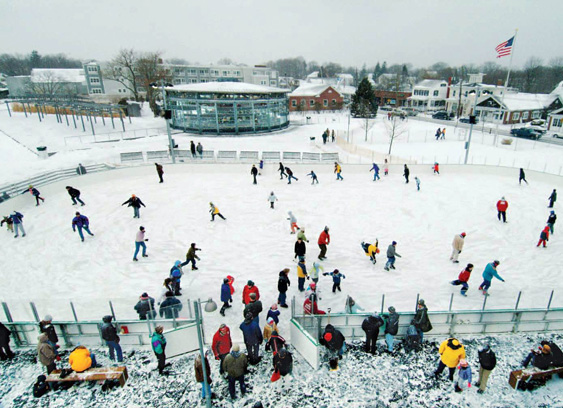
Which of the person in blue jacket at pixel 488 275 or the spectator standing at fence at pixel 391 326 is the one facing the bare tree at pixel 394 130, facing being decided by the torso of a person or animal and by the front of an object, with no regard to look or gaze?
the spectator standing at fence

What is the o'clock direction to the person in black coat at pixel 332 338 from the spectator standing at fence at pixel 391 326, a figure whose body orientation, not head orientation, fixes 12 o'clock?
The person in black coat is roughly at 8 o'clock from the spectator standing at fence.

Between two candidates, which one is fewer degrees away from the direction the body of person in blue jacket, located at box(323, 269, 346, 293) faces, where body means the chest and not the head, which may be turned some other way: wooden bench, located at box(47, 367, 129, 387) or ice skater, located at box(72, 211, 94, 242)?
the wooden bench

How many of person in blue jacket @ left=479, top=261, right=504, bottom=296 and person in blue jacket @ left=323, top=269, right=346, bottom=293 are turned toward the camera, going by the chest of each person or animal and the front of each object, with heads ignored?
1

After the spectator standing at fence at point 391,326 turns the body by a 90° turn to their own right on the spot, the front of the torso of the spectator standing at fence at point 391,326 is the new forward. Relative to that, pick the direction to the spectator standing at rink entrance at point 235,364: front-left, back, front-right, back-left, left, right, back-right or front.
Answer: back-right

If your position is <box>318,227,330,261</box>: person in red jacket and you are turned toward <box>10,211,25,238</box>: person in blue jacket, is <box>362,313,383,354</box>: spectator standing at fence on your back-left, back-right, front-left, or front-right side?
back-left

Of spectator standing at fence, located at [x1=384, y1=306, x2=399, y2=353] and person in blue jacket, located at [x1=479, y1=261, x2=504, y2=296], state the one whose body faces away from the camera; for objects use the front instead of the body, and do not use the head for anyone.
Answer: the spectator standing at fence

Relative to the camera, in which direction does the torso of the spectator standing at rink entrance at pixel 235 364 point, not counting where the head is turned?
away from the camera

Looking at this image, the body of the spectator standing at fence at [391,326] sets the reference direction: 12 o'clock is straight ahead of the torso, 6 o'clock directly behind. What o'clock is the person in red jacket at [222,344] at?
The person in red jacket is roughly at 8 o'clock from the spectator standing at fence.

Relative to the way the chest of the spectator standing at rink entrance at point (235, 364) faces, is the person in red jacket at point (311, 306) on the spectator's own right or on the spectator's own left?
on the spectator's own right

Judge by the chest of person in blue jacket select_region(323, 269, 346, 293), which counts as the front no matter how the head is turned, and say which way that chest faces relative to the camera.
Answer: toward the camera
